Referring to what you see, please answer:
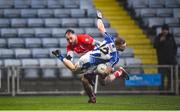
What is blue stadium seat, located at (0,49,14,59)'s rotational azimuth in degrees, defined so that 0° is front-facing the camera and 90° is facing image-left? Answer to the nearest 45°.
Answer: approximately 0°

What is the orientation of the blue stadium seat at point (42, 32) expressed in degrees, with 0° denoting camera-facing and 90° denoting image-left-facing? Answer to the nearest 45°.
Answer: approximately 0°

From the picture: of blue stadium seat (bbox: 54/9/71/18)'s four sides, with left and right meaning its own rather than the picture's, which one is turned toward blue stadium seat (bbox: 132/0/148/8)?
left
